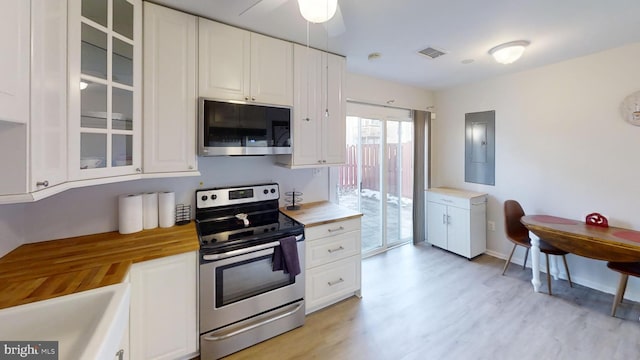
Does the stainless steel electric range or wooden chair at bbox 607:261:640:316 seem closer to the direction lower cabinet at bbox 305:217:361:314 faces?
the wooden chair

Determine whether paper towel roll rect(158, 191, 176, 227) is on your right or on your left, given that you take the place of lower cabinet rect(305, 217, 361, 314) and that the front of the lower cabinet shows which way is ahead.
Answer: on your right

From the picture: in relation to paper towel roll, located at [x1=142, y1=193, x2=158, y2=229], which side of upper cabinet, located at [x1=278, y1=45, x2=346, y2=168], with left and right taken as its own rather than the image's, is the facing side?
right

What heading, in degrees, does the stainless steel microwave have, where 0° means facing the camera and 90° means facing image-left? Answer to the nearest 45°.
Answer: approximately 315°

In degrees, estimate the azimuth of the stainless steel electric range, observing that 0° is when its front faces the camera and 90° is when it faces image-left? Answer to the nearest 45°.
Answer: approximately 315°

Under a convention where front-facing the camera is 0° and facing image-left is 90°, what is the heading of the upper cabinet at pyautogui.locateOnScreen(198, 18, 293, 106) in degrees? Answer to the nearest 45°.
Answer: approximately 315°

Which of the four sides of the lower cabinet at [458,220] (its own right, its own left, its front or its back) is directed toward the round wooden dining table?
left
